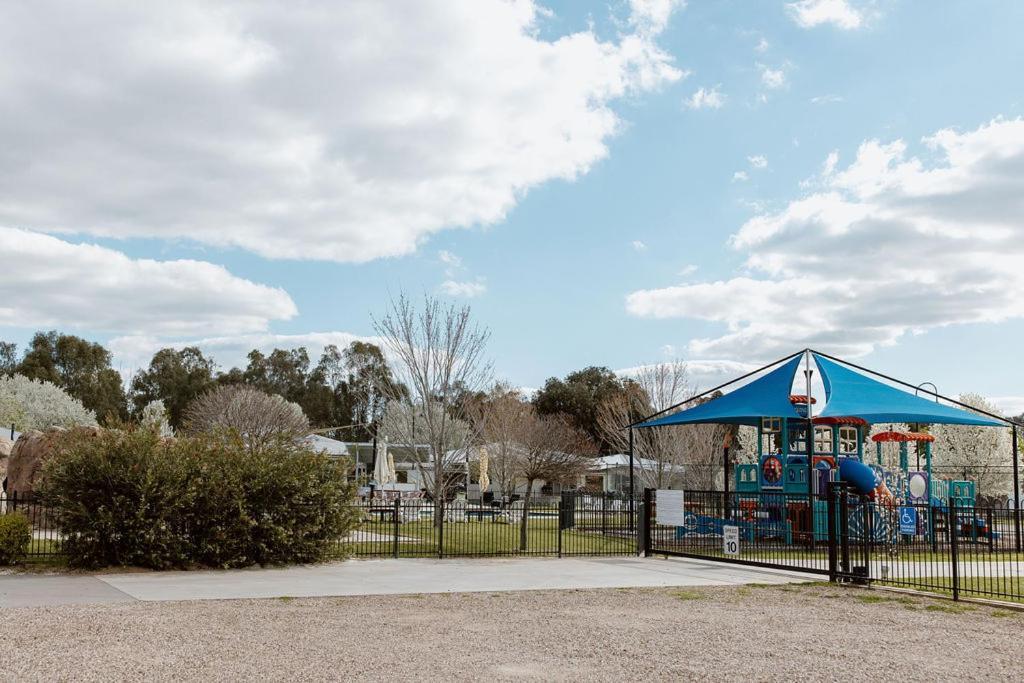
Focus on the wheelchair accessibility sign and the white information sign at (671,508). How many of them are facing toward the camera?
2

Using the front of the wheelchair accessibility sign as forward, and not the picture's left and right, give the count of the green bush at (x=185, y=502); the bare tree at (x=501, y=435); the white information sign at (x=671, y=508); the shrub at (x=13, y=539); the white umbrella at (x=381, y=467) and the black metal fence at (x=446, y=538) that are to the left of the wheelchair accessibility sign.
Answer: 0

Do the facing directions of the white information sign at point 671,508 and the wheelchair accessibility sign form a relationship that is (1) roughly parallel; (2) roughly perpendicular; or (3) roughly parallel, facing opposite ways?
roughly parallel

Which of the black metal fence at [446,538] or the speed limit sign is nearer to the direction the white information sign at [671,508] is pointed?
the speed limit sign

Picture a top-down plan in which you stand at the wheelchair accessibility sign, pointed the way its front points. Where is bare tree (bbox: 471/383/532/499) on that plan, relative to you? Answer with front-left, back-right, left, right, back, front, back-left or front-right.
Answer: back-right

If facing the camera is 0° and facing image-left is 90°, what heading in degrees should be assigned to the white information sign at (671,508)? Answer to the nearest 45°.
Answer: approximately 0°

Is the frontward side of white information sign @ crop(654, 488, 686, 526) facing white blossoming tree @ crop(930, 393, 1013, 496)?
no

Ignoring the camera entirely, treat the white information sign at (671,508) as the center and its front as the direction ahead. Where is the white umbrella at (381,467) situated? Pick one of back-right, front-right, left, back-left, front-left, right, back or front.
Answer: back-right

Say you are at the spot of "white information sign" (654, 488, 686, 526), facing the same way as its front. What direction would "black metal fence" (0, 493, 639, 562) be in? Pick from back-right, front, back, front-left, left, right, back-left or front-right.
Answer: right

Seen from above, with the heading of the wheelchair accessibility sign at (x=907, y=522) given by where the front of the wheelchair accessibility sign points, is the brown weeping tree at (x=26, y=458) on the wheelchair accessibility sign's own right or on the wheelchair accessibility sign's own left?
on the wheelchair accessibility sign's own right

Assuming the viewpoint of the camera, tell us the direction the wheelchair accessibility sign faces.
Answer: facing the viewer

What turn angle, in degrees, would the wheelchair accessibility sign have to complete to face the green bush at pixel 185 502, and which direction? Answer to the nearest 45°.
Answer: approximately 45° to its right

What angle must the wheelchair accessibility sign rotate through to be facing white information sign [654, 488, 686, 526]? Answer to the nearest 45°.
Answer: approximately 45° to its right

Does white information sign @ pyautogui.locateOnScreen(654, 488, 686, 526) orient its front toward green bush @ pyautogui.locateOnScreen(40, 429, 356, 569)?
no

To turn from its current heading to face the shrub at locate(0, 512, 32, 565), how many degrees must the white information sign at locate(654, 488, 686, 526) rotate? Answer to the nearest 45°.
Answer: approximately 45° to its right

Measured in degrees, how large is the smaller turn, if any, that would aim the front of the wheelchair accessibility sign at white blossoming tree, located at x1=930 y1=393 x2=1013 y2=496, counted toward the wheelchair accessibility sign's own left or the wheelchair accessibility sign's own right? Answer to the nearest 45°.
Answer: approximately 180°
